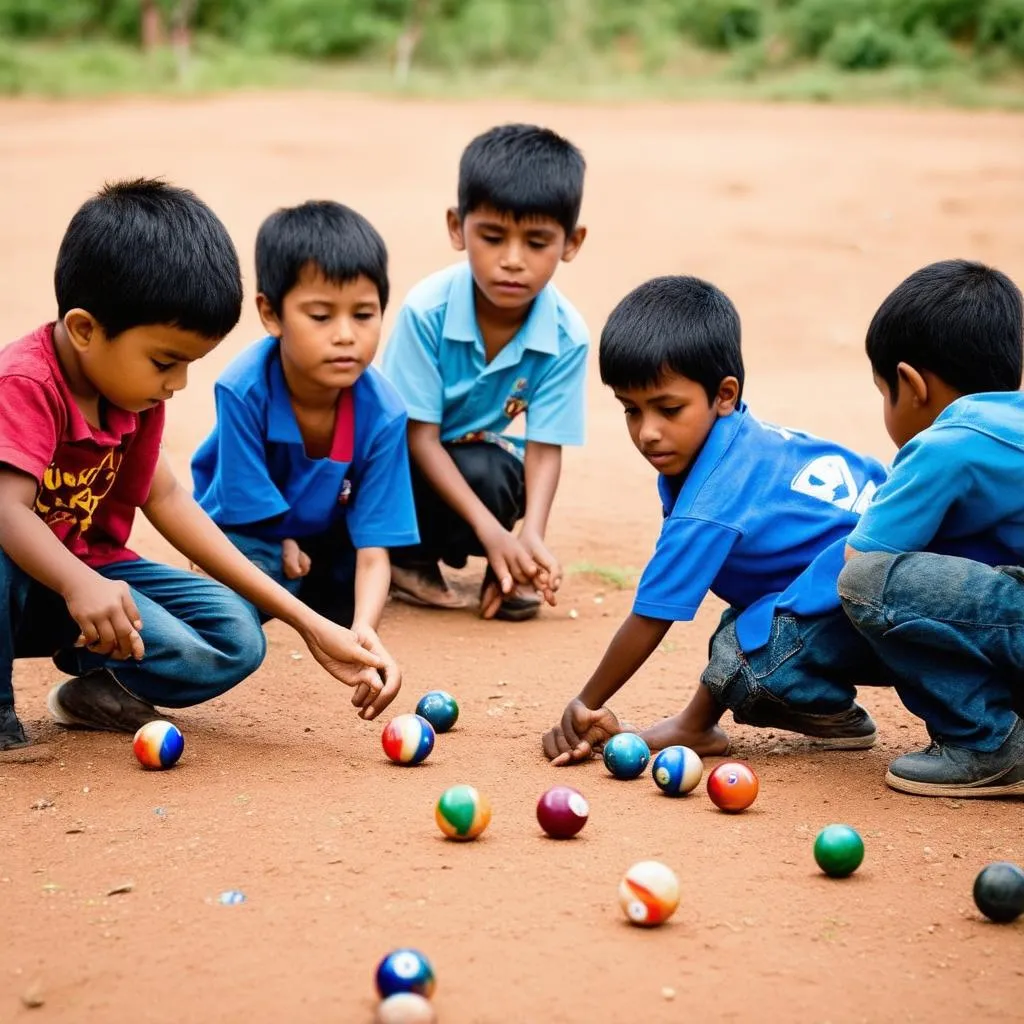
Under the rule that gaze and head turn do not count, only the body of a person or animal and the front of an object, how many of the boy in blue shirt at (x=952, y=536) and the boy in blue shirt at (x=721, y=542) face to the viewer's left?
2

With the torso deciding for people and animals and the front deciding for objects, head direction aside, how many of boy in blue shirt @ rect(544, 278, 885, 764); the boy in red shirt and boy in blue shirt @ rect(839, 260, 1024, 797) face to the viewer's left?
2

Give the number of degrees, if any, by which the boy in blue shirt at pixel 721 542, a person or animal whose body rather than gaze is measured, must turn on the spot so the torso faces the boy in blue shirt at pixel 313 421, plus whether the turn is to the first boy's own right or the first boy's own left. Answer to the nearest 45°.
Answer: approximately 45° to the first boy's own right

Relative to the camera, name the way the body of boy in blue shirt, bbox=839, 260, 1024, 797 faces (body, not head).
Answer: to the viewer's left

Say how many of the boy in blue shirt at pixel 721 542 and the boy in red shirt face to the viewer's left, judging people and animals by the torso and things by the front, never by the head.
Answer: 1

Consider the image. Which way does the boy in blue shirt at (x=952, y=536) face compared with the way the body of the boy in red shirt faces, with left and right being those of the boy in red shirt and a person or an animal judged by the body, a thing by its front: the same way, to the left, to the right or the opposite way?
the opposite way

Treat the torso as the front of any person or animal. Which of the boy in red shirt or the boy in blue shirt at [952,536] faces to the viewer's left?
the boy in blue shirt

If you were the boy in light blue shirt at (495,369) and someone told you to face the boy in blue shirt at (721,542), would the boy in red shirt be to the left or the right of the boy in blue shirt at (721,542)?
right

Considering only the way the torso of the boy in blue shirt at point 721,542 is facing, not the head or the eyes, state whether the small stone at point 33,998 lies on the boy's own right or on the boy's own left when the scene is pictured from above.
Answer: on the boy's own left

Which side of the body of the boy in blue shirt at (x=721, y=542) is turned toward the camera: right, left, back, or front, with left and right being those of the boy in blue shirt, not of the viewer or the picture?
left
